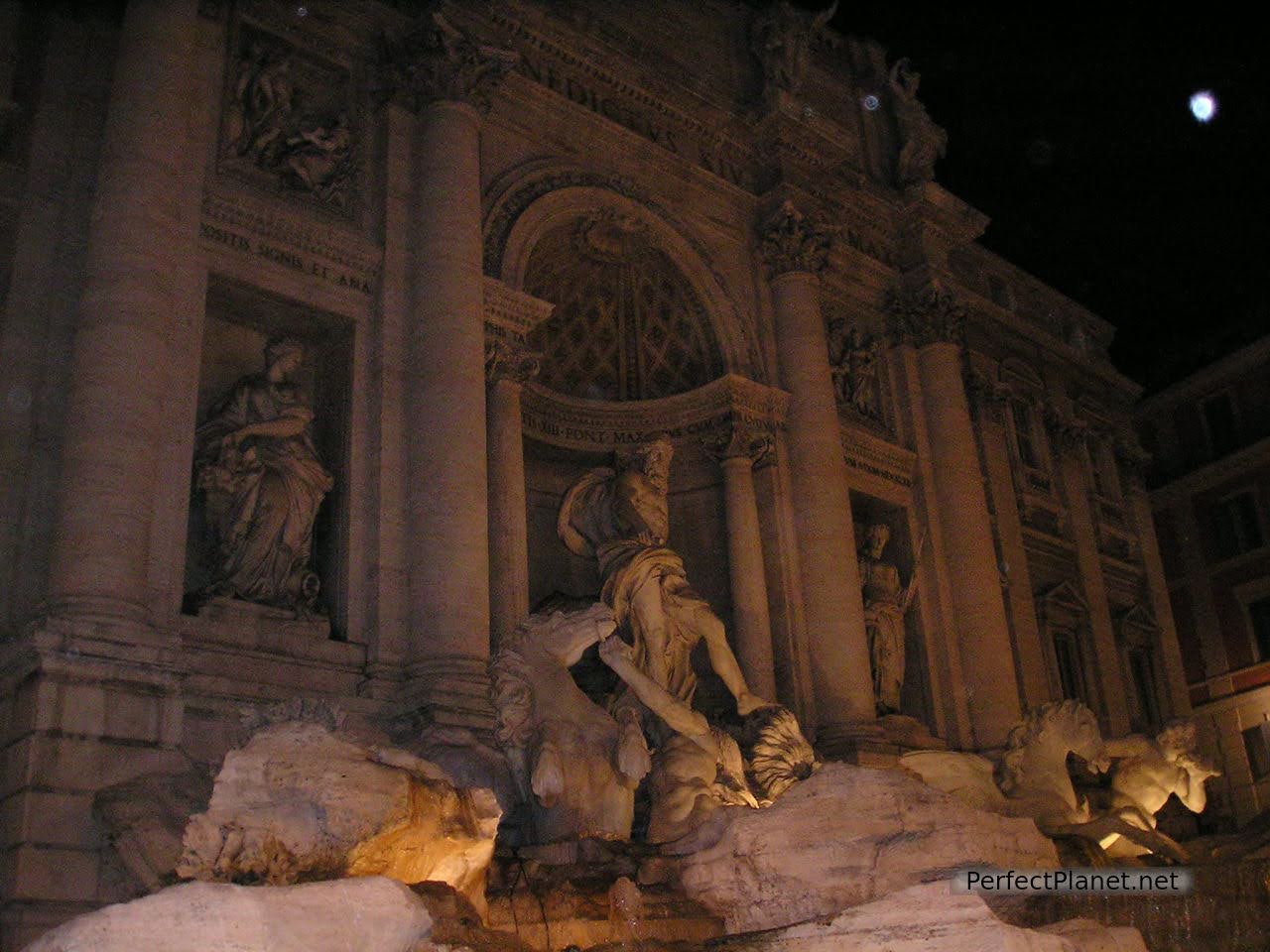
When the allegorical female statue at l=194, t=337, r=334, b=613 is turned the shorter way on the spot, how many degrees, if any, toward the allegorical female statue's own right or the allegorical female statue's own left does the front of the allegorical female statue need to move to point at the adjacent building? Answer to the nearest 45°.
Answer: approximately 90° to the allegorical female statue's own left

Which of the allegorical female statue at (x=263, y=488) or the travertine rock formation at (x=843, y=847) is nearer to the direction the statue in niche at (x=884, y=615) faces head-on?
the travertine rock formation

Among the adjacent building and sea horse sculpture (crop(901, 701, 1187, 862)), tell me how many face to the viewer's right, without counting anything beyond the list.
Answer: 1

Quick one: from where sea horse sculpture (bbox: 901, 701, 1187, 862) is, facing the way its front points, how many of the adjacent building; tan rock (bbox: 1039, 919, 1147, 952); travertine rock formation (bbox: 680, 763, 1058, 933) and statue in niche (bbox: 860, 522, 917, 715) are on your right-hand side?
2

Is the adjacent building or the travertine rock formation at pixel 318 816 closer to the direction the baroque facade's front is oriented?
the travertine rock formation

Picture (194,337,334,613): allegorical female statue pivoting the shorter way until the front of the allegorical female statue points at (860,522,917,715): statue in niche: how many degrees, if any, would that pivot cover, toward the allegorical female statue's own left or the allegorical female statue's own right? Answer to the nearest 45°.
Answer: approximately 90° to the allegorical female statue's own left

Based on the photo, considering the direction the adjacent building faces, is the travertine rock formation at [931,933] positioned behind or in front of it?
in front

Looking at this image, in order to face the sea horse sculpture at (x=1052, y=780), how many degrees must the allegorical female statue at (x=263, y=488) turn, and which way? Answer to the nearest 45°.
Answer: approximately 45° to its left

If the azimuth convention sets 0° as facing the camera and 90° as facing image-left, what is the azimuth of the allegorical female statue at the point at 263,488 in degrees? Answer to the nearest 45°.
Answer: approximately 315°

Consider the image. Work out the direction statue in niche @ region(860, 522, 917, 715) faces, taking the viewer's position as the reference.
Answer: facing the viewer and to the right of the viewer

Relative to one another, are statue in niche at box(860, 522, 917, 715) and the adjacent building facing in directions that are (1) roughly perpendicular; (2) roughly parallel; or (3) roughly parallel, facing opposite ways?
roughly perpendicular
